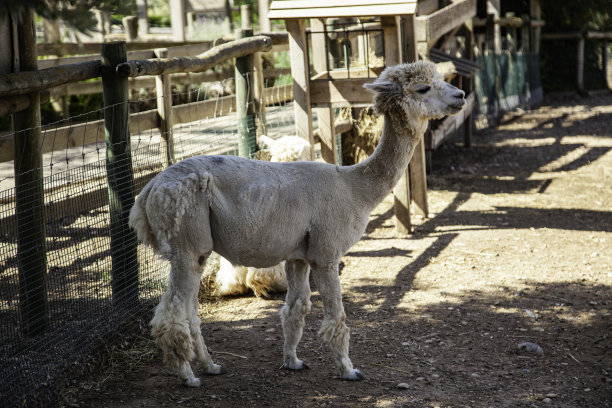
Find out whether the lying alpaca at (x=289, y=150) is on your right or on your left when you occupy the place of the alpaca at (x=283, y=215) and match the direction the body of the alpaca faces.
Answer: on your left

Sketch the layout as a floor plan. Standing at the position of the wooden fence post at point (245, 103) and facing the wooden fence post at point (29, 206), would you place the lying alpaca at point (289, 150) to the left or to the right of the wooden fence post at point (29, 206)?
left

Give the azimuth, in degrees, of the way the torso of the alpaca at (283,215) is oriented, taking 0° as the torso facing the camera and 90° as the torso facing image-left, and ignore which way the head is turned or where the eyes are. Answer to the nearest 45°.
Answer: approximately 270°

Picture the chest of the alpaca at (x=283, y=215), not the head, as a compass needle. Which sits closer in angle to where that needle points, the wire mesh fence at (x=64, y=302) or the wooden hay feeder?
the wooden hay feeder

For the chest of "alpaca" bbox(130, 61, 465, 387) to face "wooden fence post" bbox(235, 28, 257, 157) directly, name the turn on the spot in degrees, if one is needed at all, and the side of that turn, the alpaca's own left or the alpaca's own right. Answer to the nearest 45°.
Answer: approximately 90° to the alpaca's own left

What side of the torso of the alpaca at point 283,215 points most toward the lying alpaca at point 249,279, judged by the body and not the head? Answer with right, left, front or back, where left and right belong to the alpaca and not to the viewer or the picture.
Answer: left

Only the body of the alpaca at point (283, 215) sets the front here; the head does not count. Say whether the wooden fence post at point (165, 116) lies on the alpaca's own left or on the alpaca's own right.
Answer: on the alpaca's own left

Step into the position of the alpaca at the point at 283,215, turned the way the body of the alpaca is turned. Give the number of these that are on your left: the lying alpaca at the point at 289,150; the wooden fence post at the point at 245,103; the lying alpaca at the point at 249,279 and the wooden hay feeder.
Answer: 4

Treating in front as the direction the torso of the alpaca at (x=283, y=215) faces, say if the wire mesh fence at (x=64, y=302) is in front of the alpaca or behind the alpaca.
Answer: behind

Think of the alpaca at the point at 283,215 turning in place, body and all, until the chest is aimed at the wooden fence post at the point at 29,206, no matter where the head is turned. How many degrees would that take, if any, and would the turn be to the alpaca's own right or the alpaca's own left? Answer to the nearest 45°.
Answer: approximately 180°
